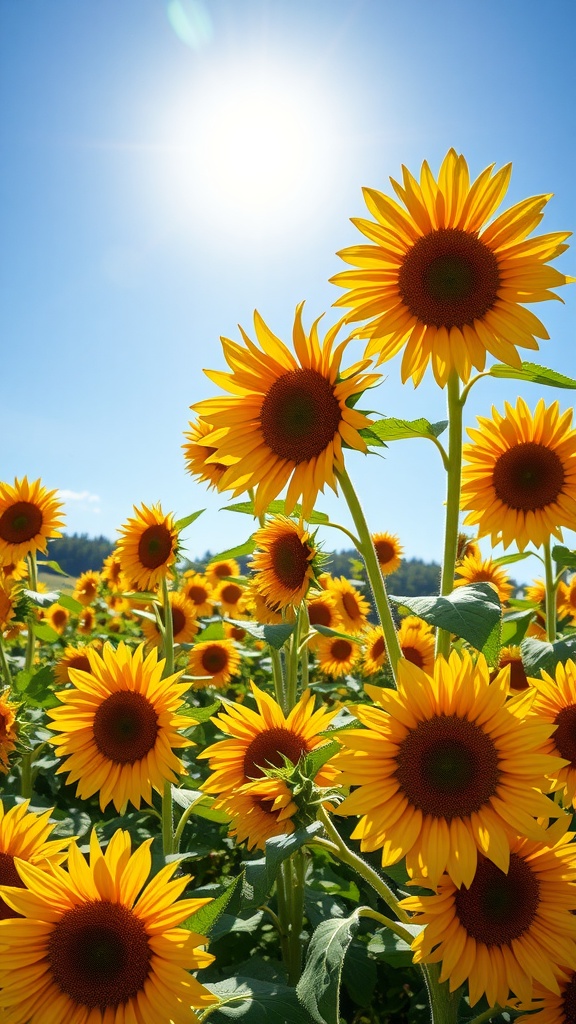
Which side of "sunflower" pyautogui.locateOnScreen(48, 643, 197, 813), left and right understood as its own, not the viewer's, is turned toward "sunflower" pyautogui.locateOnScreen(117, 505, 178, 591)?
back

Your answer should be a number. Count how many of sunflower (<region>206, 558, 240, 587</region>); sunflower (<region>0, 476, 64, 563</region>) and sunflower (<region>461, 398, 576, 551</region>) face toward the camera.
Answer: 3

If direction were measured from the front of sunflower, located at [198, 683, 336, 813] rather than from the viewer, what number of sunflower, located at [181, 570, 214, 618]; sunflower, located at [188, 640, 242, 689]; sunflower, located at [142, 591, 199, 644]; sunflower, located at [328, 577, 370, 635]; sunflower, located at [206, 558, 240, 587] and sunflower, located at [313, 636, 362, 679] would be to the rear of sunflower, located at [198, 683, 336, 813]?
6

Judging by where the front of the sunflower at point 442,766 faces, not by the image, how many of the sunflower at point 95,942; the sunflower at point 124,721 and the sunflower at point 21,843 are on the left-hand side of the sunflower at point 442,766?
0

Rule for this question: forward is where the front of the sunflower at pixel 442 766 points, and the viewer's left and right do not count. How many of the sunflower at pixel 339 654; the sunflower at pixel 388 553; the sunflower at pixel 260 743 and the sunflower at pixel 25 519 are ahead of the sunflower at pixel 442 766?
0

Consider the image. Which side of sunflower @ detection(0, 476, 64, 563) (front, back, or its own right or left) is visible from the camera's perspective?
front

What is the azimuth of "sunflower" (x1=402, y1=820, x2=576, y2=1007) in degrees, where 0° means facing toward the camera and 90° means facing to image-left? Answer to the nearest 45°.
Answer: approximately 0°

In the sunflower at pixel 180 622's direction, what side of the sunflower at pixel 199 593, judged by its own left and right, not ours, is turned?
front

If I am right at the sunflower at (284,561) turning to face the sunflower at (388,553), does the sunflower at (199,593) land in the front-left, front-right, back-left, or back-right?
front-left

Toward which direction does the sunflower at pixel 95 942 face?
toward the camera

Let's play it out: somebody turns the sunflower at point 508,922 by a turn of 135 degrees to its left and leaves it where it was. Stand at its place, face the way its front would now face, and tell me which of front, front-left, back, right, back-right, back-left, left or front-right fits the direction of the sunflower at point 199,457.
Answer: left

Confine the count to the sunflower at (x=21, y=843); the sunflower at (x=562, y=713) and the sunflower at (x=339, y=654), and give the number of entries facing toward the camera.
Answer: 3

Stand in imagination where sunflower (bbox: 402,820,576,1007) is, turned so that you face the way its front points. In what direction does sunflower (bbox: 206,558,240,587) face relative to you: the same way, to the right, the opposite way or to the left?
the same way

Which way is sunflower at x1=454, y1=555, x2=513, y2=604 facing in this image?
toward the camera
